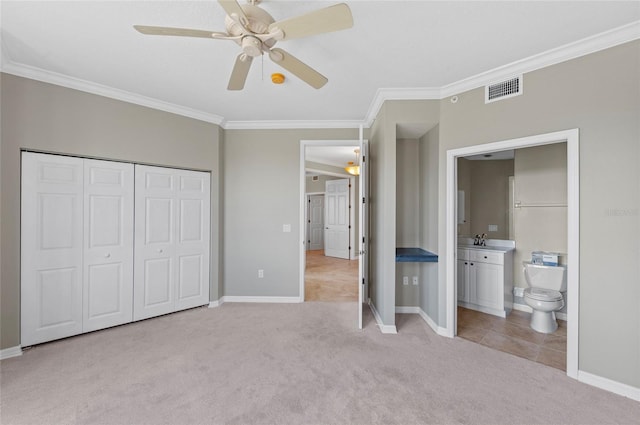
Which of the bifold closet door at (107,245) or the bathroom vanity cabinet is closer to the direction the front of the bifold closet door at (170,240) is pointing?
the bathroom vanity cabinet

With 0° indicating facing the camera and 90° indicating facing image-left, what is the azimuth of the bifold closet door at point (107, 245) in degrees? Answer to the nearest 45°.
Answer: approximately 315°

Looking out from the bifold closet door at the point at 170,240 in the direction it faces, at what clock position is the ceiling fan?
The ceiling fan is roughly at 1 o'clock from the bifold closet door.

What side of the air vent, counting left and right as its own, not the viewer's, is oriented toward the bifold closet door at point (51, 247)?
front

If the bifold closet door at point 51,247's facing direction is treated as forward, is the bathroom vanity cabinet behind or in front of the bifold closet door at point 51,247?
in front

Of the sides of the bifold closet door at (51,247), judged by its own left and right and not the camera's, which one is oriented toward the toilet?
front

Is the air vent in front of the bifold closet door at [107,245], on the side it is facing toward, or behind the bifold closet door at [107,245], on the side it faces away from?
in front

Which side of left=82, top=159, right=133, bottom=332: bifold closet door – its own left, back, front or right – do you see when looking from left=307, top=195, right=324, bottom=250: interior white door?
left

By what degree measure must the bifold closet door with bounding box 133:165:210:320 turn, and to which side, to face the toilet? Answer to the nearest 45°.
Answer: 0° — it already faces it

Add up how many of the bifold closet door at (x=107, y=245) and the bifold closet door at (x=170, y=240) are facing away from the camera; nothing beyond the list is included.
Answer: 0

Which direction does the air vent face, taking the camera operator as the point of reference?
facing the viewer and to the left of the viewer

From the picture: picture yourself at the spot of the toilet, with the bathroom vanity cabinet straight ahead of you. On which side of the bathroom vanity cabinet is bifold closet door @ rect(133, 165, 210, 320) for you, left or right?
left

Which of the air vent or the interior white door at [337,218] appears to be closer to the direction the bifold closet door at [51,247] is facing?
the air vent
